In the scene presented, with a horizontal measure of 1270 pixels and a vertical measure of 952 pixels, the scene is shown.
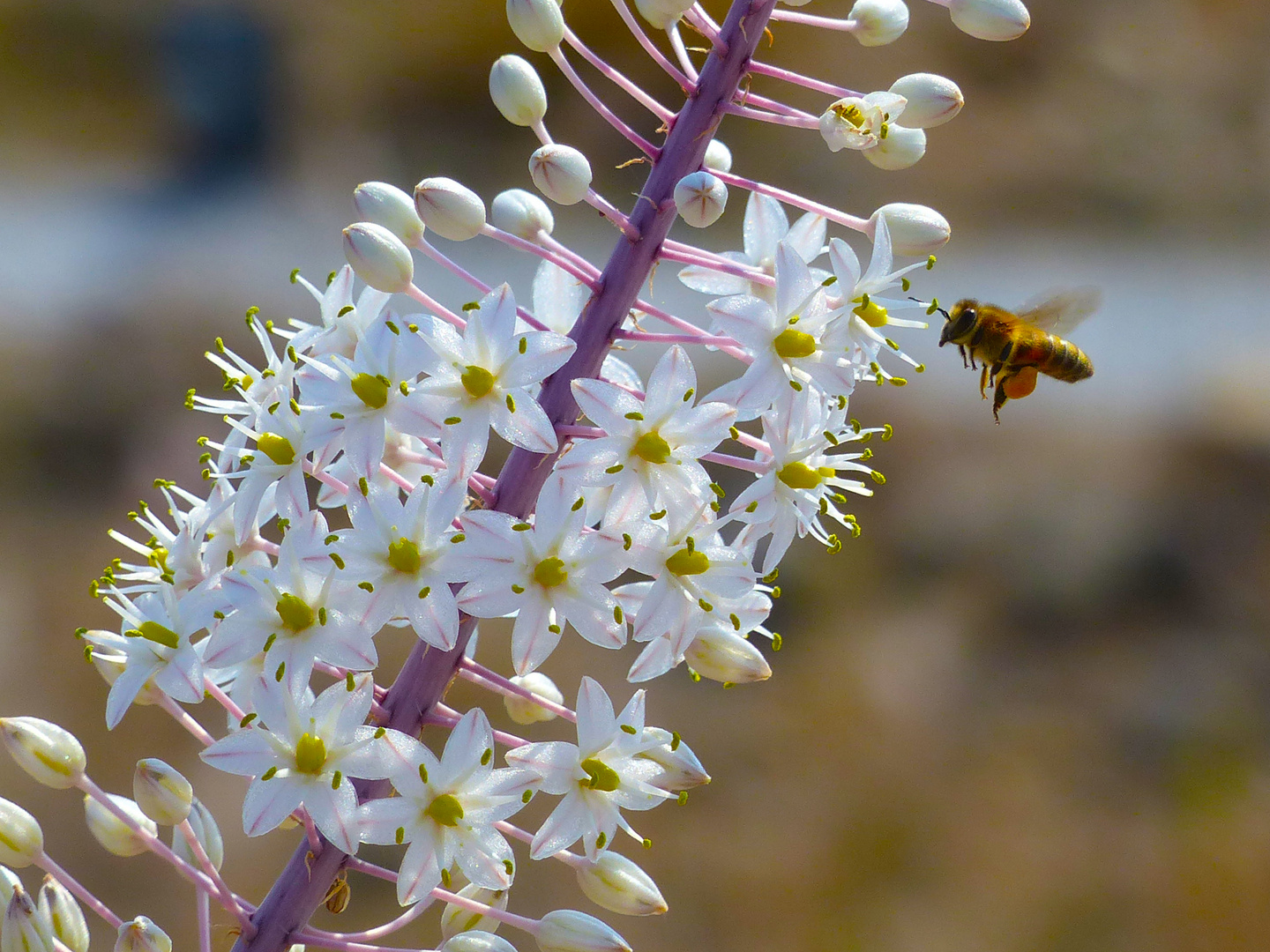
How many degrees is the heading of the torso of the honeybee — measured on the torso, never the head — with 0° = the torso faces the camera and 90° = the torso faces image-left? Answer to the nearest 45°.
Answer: approximately 90°
